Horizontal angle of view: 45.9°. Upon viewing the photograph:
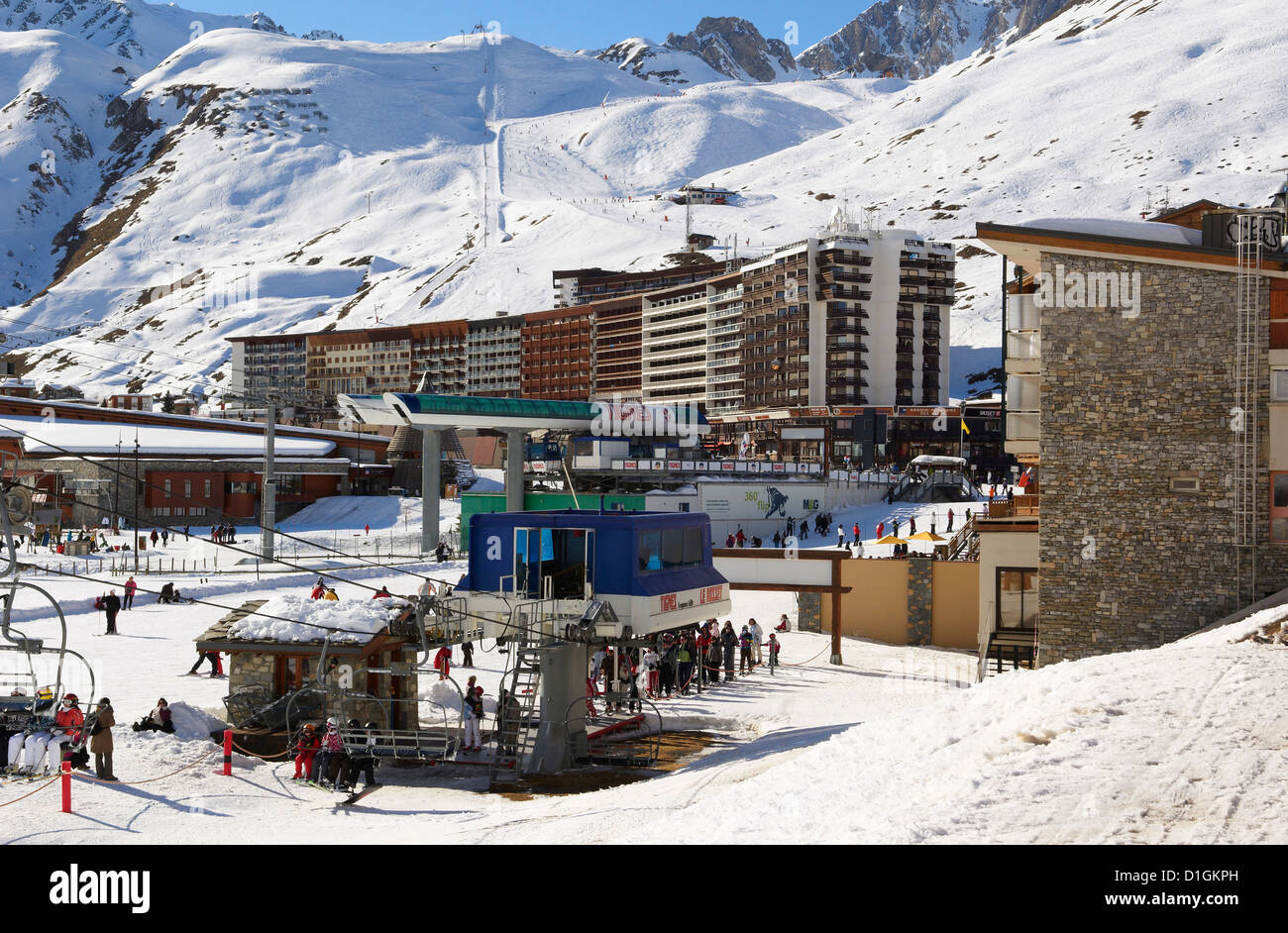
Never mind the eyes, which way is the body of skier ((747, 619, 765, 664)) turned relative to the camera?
to the viewer's left

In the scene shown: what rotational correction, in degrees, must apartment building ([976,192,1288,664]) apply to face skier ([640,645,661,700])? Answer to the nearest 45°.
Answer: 0° — it already faces them

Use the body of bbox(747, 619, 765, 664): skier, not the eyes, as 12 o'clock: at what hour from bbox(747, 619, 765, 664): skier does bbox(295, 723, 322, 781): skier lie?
bbox(295, 723, 322, 781): skier is roughly at 10 o'clock from bbox(747, 619, 765, 664): skier.

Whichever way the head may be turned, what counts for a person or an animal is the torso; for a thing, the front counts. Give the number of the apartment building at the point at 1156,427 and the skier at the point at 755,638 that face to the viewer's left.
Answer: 2

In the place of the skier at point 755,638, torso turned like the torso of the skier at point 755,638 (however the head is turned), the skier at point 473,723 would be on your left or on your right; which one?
on your left

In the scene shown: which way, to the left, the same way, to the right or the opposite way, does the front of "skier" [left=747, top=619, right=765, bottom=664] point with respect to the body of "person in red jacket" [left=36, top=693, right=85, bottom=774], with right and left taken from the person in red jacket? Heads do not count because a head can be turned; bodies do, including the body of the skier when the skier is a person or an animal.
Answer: the same way

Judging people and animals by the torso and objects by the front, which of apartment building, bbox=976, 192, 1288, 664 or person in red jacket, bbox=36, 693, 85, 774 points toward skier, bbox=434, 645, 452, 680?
the apartment building

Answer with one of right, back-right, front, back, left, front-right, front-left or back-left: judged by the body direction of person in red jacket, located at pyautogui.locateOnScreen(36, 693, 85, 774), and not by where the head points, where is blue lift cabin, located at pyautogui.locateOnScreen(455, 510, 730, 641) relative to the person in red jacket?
back-left

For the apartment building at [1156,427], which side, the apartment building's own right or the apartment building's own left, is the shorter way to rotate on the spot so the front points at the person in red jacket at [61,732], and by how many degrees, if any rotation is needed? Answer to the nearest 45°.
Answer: approximately 45° to the apartment building's own left

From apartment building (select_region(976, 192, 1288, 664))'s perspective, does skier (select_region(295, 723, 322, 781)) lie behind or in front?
in front

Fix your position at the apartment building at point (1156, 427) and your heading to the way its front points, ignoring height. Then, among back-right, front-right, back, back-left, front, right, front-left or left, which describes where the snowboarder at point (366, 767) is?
front-left

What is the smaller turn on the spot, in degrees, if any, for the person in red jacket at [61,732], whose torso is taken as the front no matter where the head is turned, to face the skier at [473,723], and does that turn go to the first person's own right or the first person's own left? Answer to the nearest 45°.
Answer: approximately 135° to the first person's own left

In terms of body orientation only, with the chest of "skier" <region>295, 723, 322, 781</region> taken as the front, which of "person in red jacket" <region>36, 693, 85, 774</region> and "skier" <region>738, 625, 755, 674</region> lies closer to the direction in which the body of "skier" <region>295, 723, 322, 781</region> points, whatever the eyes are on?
the person in red jacket

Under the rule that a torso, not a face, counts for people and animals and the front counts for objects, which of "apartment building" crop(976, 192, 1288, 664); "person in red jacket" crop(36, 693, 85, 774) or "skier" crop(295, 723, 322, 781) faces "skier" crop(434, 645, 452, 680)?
the apartment building

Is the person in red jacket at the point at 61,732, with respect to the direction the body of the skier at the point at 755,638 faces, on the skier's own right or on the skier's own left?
on the skier's own left

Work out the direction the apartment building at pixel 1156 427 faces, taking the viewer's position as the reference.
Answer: facing to the left of the viewer

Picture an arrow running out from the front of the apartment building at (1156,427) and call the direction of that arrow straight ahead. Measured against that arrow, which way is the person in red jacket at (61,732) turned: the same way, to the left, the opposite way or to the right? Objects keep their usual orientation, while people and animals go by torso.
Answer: to the left
